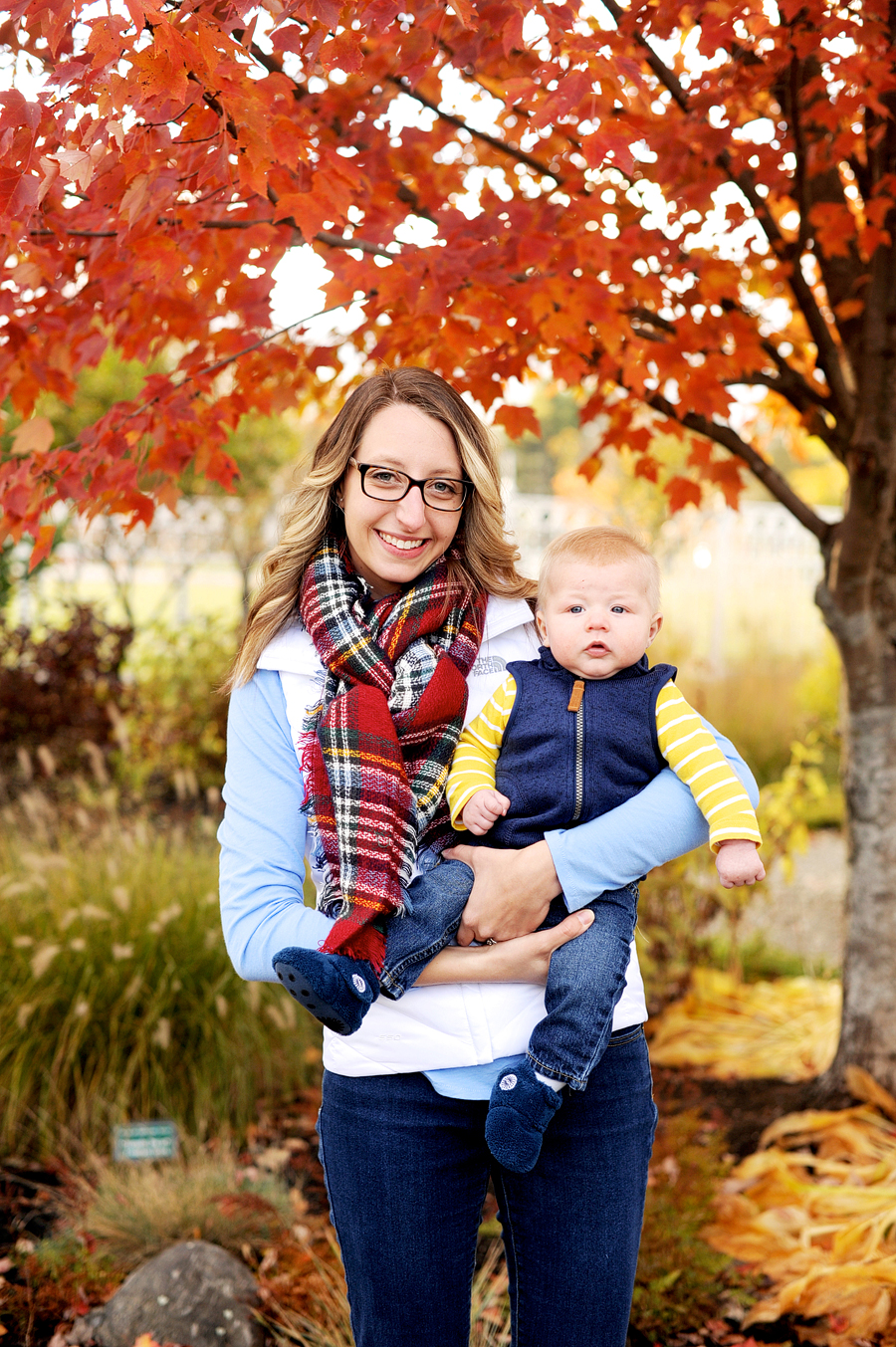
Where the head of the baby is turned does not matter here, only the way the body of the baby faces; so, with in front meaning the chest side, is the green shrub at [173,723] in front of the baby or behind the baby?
behind

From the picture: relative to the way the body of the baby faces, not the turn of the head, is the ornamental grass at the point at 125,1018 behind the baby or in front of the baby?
behind

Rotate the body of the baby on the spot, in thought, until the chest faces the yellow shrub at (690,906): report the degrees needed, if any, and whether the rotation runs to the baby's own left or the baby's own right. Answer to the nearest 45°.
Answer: approximately 180°

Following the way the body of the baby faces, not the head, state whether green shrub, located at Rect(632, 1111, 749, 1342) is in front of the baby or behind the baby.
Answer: behind

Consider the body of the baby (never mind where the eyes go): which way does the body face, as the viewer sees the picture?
toward the camera

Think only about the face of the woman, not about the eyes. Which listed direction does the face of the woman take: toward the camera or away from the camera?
toward the camera

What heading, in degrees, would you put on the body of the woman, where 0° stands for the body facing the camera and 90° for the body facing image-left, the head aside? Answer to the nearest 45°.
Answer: approximately 0°

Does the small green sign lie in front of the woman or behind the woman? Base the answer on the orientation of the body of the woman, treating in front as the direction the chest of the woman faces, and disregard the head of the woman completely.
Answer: behind

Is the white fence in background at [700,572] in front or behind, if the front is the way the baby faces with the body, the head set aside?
behind

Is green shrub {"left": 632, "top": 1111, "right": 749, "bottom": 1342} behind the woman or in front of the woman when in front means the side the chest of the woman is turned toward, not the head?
behind

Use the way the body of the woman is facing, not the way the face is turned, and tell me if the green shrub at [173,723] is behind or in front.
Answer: behind

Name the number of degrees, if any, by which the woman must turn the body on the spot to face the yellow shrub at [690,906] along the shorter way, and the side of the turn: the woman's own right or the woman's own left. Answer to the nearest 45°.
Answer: approximately 180°

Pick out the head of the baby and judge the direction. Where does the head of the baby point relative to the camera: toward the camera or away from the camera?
toward the camera
